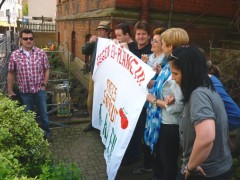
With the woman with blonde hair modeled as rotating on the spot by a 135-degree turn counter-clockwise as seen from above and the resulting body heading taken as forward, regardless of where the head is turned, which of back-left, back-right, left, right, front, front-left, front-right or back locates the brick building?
back-left

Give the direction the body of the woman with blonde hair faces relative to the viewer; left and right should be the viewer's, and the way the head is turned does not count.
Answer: facing to the left of the viewer

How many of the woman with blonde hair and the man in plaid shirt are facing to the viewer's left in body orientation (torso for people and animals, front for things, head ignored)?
1

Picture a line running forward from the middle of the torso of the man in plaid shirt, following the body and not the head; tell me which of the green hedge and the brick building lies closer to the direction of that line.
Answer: the green hedge

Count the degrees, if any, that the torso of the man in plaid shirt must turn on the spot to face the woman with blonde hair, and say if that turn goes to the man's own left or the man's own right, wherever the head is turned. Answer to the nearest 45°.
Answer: approximately 45° to the man's own left

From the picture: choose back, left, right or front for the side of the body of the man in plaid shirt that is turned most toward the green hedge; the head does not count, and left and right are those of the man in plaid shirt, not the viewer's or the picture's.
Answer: front

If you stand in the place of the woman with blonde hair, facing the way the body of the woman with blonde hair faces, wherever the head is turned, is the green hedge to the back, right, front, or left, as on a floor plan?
front

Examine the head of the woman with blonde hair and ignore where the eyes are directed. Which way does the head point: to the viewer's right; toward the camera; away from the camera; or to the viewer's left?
to the viewer's left

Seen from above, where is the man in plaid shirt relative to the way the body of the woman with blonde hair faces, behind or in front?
in front
